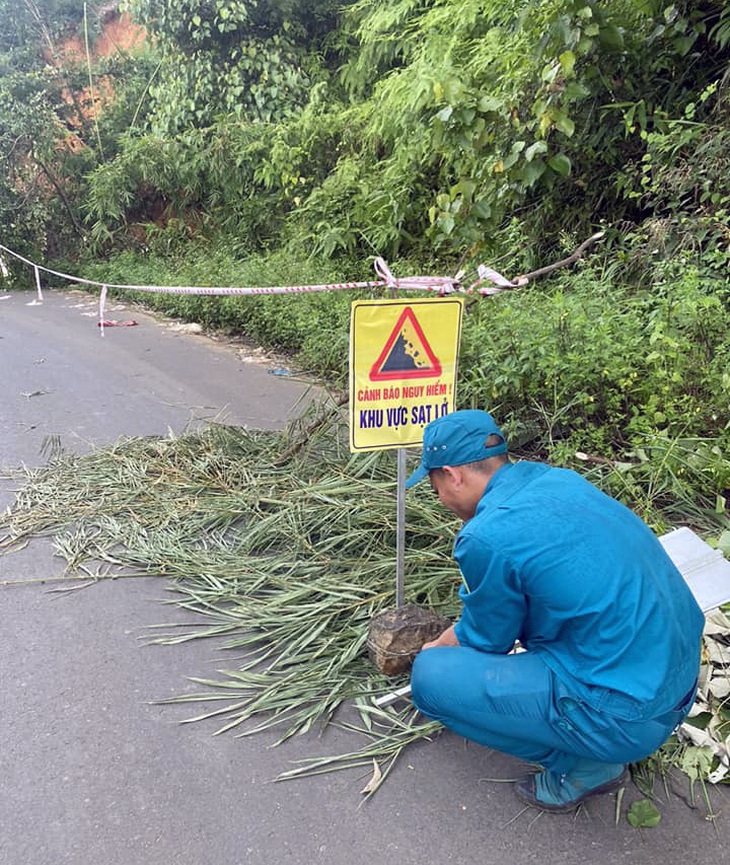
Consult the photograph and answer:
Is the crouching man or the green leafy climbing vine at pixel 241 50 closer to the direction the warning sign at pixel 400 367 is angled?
the crouching man

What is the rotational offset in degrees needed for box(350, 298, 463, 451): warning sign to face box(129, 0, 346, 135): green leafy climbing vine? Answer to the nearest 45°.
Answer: approximately 180°

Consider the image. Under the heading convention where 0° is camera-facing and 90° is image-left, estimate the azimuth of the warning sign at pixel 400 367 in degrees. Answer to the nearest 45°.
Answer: approximately 0°

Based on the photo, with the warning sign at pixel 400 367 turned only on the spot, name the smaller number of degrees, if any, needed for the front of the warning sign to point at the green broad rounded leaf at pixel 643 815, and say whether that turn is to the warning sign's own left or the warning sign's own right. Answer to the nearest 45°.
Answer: approximately 45° to the warning sign's own left
